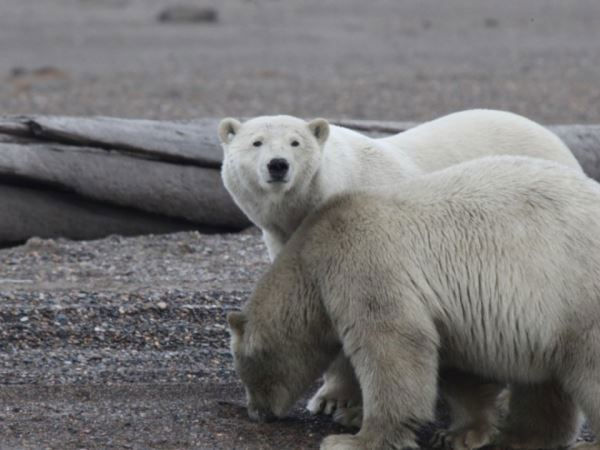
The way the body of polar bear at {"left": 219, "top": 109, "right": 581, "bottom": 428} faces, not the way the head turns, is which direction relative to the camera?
to the viewer's left

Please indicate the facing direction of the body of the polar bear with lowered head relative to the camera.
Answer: to the viewer's left

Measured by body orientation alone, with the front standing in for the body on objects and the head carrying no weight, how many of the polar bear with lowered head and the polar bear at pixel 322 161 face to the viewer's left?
2

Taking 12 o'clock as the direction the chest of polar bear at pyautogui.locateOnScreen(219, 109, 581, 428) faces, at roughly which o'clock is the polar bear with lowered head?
The polar bear with lowered head is roughly at 8 o'clock from the polar bear.

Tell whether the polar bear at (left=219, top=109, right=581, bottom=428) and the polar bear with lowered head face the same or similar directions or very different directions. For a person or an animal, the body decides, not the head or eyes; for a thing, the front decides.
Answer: same or similar directions
